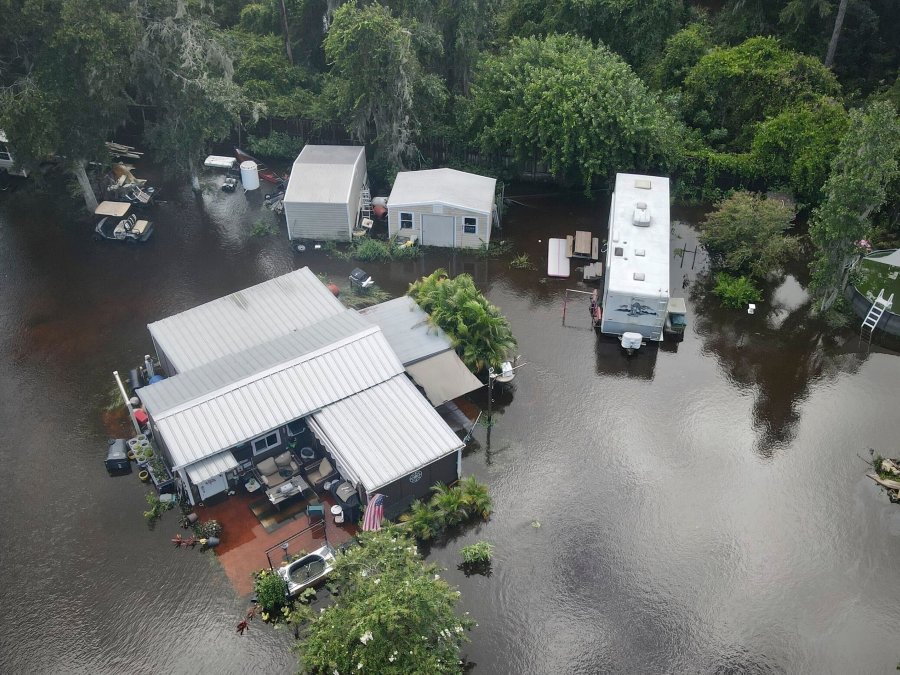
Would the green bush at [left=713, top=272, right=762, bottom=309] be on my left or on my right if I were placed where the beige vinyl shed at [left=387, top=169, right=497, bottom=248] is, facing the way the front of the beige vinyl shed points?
on my left

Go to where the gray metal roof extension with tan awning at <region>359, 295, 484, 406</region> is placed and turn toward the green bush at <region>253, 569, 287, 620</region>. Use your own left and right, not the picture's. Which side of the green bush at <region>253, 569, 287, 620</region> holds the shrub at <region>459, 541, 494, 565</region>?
left

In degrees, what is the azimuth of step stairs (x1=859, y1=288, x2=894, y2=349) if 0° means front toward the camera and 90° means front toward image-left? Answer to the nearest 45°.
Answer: approximately 45°

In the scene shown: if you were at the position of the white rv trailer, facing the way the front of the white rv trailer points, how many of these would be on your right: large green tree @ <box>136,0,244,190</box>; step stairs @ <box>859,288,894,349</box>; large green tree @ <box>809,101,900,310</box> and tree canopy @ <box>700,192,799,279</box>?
1

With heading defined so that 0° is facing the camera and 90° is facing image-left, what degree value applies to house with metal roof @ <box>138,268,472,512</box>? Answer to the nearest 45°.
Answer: approximately 315°

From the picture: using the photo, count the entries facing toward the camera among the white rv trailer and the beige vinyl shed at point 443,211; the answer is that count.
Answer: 2

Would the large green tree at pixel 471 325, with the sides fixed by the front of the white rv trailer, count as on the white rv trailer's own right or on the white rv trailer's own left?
on the white rv trailer's own right

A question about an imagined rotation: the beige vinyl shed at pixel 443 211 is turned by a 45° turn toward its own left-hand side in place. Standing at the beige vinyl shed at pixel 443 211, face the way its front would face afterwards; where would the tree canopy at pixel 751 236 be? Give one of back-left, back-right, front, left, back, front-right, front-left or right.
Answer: front-left

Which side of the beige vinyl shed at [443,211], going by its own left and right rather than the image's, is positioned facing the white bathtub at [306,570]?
front

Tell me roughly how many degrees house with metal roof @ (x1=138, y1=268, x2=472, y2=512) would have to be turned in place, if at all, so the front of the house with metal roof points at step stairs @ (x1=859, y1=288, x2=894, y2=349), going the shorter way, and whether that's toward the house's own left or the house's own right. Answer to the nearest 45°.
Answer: approximately 45° to the house's own left

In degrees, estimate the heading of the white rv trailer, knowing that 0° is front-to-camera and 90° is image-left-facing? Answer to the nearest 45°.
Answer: approximately 0°

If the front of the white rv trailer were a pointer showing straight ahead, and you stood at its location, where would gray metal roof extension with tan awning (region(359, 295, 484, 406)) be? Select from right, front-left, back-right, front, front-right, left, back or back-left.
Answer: front-right
